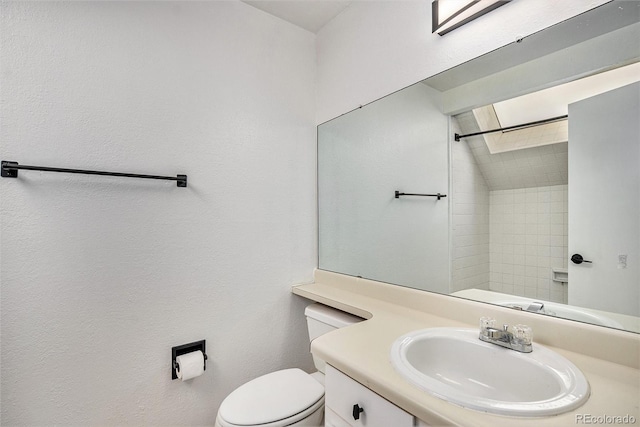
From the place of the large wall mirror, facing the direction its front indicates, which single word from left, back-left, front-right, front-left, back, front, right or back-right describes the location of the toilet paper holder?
front-right

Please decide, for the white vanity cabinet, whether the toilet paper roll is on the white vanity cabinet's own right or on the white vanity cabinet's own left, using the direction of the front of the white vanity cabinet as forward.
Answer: on the white vanity cabinet's own right

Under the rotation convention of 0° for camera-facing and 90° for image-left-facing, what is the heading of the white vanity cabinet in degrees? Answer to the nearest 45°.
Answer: approximately 45°

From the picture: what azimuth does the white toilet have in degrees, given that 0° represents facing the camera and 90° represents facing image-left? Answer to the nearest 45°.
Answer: approximately 45°

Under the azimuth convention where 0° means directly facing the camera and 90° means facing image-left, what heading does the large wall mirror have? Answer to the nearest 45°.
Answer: approximately 45°

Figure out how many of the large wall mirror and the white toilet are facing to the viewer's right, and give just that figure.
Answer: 0

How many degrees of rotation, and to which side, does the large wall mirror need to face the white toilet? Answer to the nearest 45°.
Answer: approximately 45° to its right

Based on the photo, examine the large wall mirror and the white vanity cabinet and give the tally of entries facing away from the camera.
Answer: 0

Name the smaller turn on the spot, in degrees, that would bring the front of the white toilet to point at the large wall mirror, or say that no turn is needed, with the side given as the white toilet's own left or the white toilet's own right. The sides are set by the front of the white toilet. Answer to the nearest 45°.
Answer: approximately 135° to the white toilet's own left
